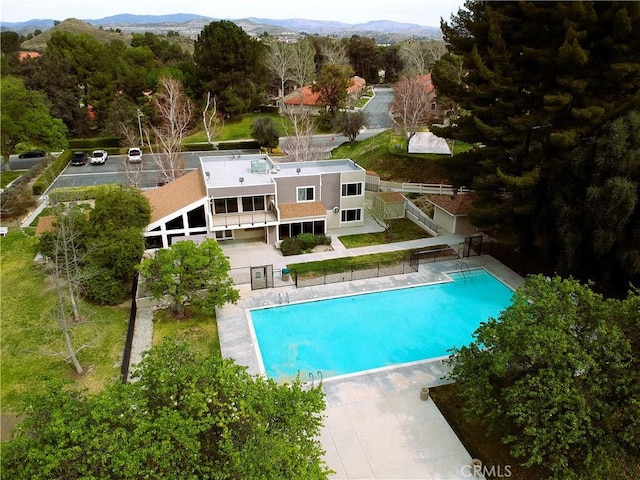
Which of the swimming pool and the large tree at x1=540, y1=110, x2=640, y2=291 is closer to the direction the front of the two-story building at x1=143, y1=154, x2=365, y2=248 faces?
the swimming pool

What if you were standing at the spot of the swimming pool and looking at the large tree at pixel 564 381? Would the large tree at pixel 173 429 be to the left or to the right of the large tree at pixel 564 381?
right

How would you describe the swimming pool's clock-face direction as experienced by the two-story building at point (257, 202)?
The swimming pool is roughly at 11 o'clock from the two-story building.

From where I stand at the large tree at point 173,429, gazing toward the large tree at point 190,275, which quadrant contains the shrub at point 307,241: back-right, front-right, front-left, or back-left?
front-right

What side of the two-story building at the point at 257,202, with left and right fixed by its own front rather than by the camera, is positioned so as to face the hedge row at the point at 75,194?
right

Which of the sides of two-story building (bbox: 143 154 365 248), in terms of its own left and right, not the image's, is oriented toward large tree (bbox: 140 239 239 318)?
front

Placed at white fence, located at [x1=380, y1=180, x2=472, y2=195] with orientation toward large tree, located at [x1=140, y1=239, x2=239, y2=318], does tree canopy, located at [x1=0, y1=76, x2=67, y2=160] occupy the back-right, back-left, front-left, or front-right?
front-right

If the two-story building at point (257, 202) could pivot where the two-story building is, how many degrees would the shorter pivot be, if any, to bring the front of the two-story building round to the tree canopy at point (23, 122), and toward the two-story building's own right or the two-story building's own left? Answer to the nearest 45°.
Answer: approximately 135° to the two-story building's own right

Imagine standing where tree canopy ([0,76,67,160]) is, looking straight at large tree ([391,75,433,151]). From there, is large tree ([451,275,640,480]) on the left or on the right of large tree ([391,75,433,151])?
right

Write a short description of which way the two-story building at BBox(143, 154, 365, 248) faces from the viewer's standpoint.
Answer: facing the viewer

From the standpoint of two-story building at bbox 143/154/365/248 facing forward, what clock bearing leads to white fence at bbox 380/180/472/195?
The white fence is roughly at 8 o'clock from the two-story building.

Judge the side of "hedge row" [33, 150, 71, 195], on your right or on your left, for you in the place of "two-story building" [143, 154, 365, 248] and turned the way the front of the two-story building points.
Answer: on your right

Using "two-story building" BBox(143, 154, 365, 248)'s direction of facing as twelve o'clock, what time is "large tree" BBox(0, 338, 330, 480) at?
The large tree is roughly at 12 o'clock from the two-story building.
